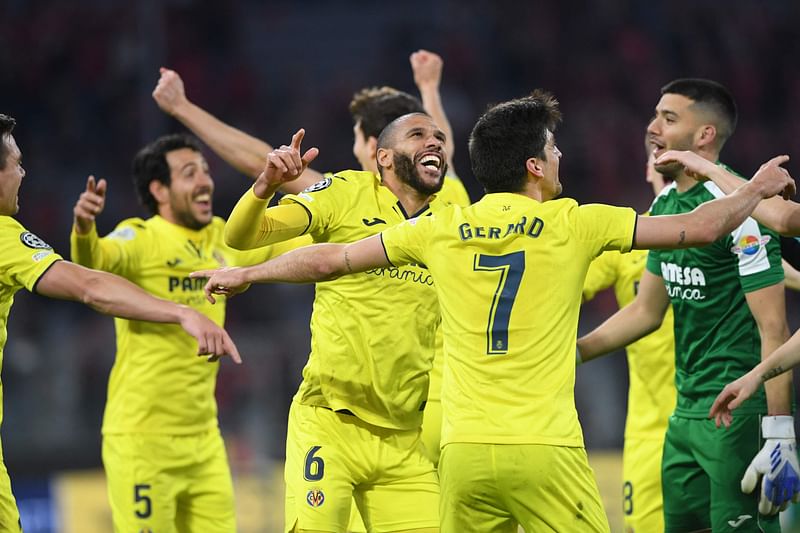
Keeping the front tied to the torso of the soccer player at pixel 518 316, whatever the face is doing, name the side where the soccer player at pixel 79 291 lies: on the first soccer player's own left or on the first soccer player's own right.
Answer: on the first soccer player's own left

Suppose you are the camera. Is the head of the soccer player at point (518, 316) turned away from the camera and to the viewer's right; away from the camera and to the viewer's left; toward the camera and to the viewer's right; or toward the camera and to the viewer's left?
away from the camera and to the viewer's right

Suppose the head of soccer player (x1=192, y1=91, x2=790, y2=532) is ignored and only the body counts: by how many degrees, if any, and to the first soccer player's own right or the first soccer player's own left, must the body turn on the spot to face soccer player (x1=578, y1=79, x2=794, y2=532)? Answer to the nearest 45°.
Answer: approximately 45° to the first soccer player's own right

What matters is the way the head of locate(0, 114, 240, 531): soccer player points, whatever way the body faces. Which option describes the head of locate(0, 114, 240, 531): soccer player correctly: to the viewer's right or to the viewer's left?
to the viewer's right

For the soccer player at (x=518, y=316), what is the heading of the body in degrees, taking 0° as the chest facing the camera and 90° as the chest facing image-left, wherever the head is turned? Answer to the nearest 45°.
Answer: approximately 180°

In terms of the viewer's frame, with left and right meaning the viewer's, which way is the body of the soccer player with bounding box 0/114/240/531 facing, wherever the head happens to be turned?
facing to the right of the viewer
